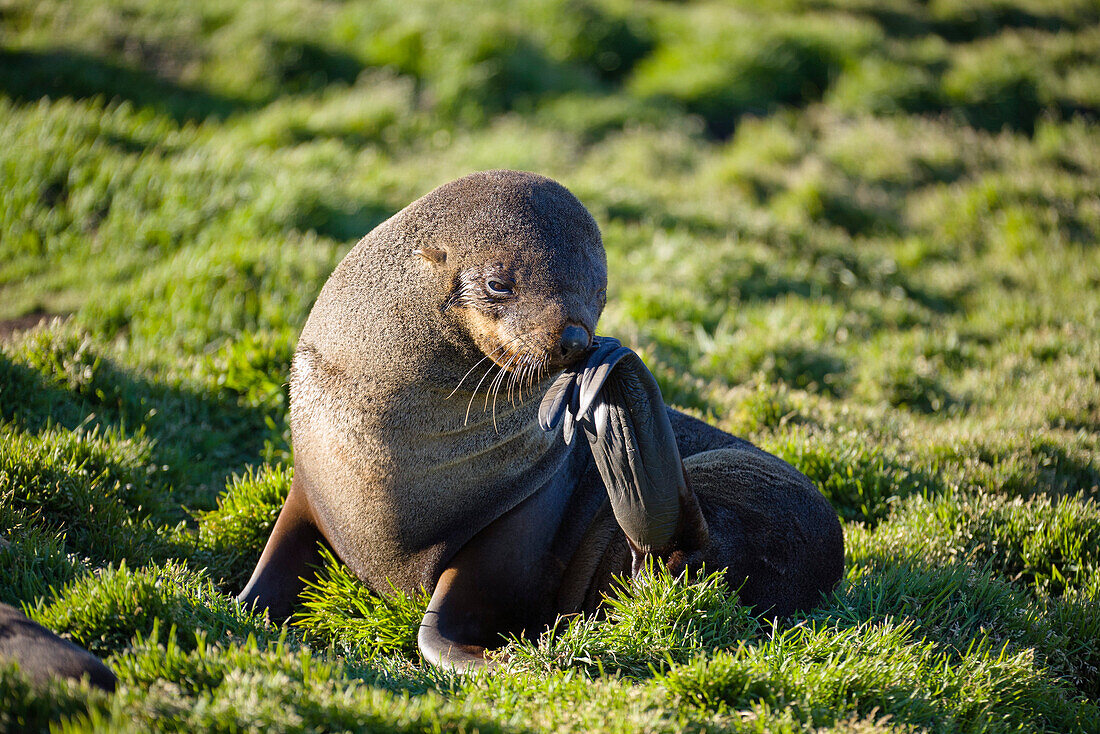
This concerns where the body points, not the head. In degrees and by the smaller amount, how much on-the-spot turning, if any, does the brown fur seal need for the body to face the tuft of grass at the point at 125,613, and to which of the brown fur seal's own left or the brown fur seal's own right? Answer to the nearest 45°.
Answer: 0° — it already faces it

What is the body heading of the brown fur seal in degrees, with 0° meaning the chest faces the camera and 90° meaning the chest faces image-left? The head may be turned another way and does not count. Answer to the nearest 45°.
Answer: approximately 45°

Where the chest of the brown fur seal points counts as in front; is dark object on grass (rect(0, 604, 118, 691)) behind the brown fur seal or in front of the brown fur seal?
in front

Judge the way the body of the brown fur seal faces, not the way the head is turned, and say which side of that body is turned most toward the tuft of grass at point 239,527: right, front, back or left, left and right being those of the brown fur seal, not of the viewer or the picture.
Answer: right

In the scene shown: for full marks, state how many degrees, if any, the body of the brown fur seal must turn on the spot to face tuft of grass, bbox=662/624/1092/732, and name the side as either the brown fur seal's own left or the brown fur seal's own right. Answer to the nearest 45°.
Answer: approximately 90° to the brown fur seal's own left
